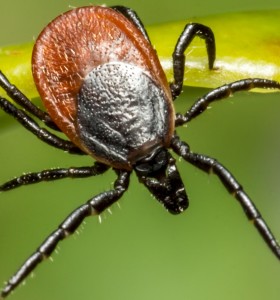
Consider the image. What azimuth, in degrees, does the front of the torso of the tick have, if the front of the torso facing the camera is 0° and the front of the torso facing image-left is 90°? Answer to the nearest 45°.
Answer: approximately 315°
